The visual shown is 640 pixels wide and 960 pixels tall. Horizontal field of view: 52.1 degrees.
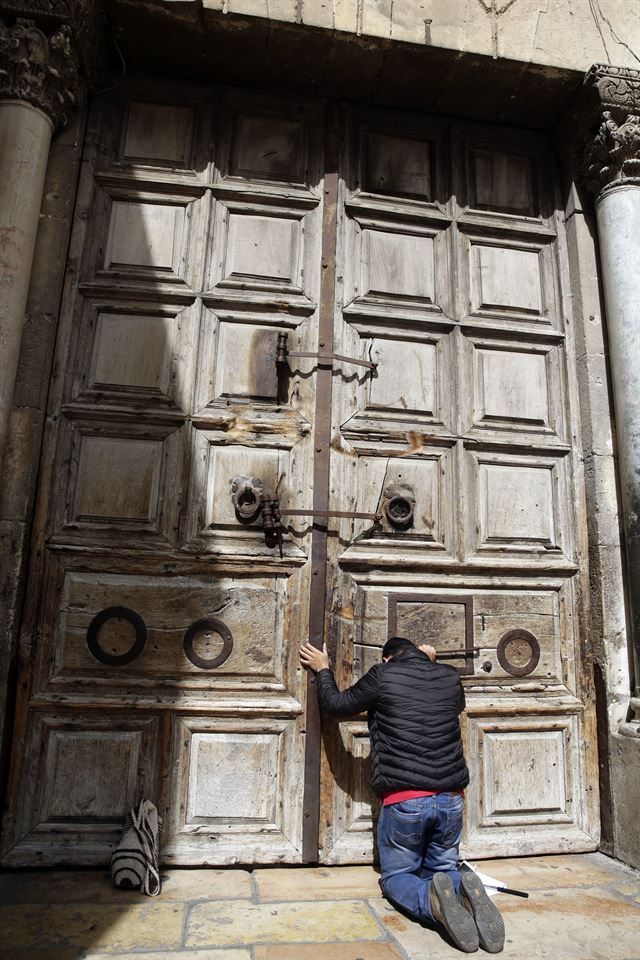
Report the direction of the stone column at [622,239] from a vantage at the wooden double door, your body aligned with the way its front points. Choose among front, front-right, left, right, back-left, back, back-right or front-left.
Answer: left

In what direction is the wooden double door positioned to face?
toward the camera

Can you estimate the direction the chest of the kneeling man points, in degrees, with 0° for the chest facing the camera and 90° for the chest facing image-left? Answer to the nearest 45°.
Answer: approximately 135°

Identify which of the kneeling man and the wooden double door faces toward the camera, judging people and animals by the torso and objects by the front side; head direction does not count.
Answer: the wooden double door

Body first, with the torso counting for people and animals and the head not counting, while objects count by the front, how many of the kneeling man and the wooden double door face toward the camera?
1
